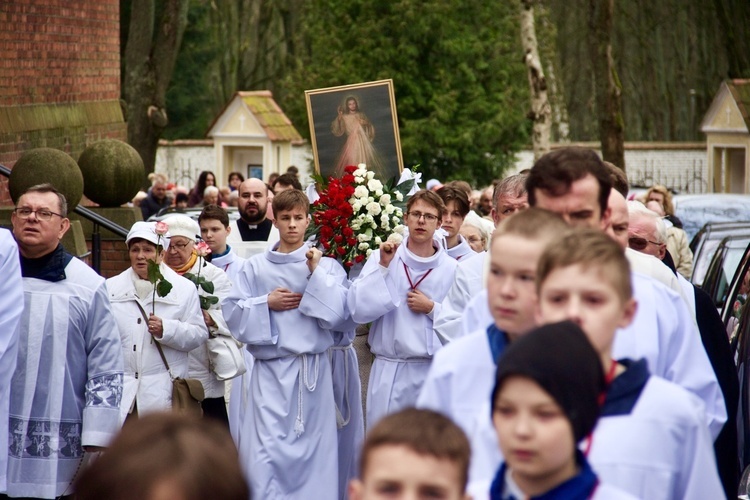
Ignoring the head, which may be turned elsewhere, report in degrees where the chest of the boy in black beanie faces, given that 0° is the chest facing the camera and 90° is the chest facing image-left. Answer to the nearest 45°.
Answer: approximately 45°

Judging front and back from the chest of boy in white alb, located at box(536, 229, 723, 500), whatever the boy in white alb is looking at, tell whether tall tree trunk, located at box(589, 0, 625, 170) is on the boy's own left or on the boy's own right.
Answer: on the boy's own right

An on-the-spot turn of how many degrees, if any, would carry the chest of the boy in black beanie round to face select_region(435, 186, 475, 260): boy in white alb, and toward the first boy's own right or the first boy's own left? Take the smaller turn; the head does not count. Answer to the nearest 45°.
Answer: approximately 135° to the first boy's own right

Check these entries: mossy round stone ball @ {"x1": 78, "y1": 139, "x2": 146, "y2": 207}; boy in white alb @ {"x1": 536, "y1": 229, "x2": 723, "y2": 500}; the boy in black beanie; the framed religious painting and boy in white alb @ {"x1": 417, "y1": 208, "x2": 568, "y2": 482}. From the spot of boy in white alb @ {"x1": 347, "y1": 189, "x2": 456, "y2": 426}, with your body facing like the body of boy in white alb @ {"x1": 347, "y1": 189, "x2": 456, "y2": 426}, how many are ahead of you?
3

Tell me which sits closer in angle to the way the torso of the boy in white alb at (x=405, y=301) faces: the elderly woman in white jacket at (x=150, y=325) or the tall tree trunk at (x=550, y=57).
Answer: the elderly woman in white jacket

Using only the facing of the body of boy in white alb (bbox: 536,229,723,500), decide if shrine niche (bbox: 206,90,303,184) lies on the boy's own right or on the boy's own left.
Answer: on the boy's own right

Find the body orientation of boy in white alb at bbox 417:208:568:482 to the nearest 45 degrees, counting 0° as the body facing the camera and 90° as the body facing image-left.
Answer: approximately 45°

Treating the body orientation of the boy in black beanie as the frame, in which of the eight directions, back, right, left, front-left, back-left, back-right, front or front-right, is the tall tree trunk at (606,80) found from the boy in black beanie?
back-right

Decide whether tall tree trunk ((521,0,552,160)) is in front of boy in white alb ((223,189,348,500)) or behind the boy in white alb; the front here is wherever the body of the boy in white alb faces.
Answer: behind

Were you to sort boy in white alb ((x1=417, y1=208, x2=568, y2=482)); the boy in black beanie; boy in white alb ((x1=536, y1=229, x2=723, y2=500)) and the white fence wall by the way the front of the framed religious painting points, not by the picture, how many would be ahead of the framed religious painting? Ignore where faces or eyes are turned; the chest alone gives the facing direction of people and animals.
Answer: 3

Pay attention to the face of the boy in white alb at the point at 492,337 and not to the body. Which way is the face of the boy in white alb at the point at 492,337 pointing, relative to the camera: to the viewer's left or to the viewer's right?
to the viewer's left
